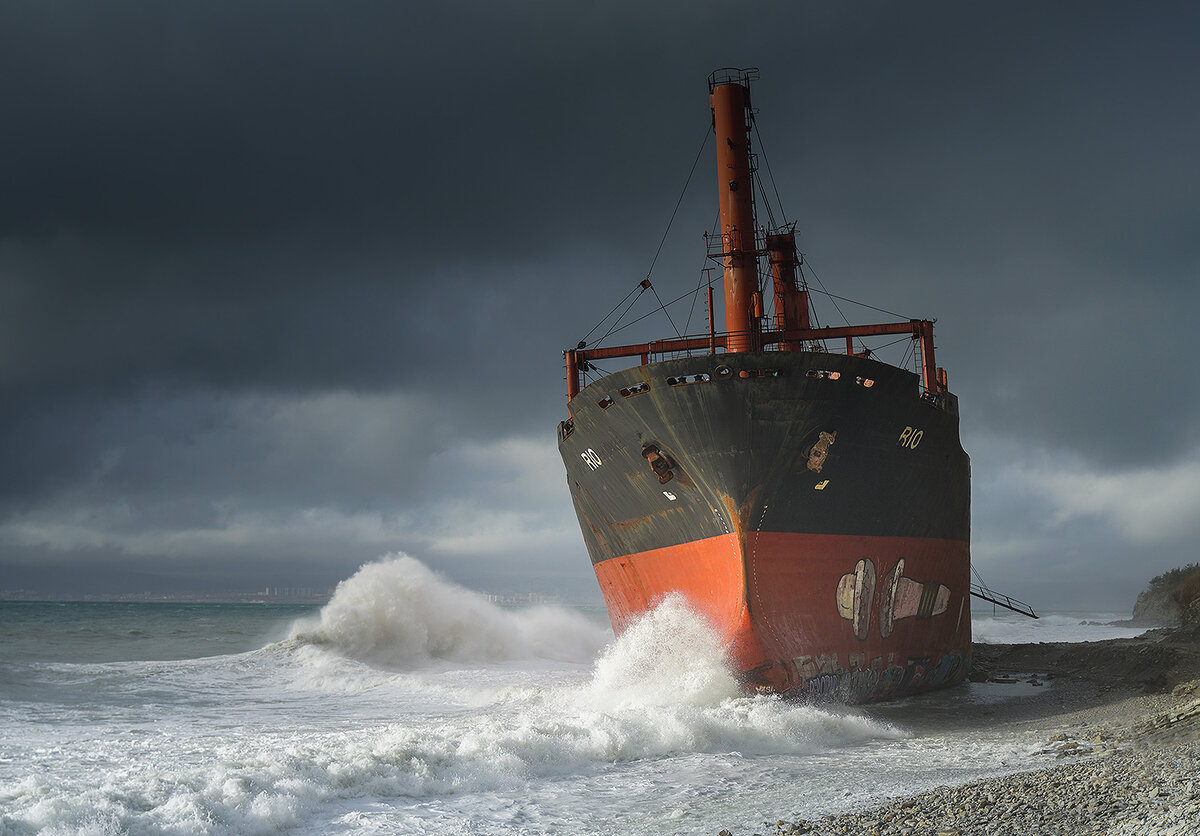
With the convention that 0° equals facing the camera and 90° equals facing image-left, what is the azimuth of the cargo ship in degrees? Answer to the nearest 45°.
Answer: approximately 0°
